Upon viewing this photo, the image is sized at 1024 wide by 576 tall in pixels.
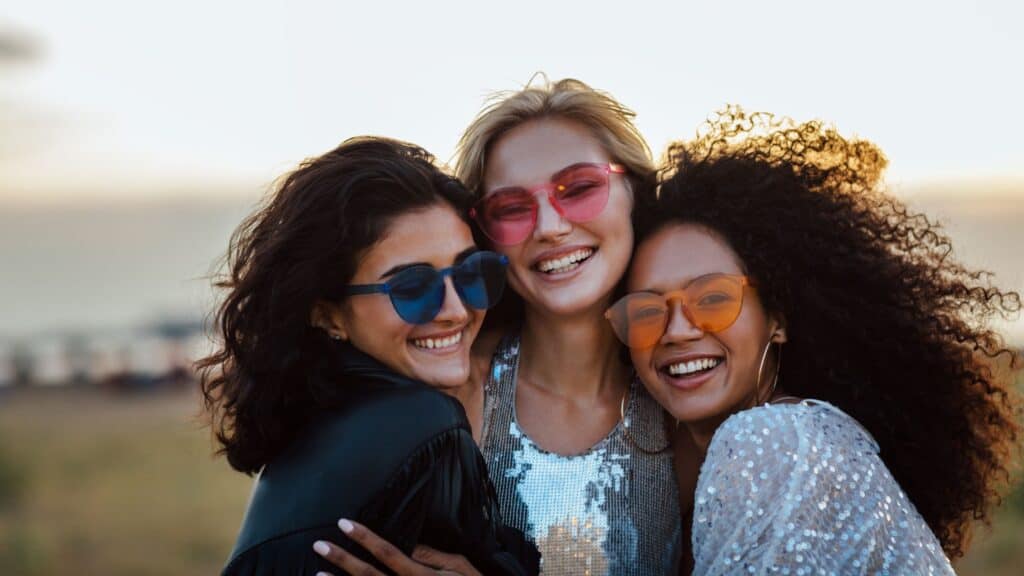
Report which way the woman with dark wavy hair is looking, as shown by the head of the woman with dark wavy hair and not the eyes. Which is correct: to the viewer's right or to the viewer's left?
to the viewer's right

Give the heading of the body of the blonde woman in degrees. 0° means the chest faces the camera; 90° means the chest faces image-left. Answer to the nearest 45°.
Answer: approximately 0°

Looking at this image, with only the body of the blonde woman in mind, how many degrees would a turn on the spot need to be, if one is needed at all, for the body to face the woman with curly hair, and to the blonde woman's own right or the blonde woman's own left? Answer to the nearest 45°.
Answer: approximately 90° to the blonde woman's own left
